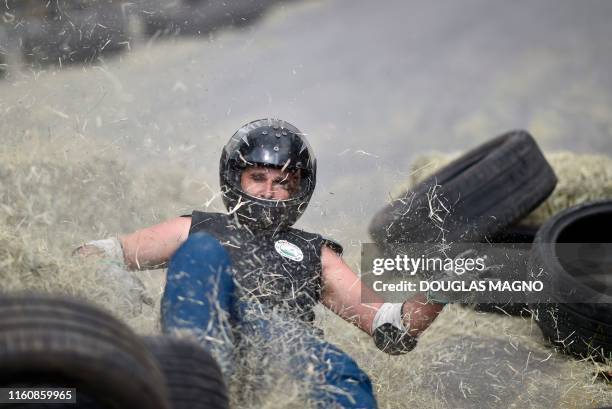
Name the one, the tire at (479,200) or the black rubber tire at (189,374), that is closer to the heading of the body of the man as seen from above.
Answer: the black rubber tire

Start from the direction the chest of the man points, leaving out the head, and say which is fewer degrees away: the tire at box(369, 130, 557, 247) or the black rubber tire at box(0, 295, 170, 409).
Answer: the black rubber tire

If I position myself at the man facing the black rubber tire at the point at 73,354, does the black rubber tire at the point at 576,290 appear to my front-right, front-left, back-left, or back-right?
back-left

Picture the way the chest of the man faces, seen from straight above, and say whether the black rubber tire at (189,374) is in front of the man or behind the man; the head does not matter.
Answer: in front

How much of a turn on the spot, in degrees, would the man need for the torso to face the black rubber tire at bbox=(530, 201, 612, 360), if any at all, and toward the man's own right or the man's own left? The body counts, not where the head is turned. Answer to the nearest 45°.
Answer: approximately 135° to the man's own left

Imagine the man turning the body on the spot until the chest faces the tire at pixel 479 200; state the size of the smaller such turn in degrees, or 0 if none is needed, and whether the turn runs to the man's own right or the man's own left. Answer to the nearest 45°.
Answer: approximately 135° to the man's own left

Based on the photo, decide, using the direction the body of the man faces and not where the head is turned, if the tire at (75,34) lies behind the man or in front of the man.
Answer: behind

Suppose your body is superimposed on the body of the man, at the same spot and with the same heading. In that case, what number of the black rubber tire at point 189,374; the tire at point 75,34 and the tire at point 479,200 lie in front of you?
1

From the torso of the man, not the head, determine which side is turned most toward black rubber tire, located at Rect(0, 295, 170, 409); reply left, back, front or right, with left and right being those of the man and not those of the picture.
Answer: front

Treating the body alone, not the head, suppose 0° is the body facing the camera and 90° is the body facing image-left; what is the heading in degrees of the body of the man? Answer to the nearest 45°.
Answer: approximately 0°
